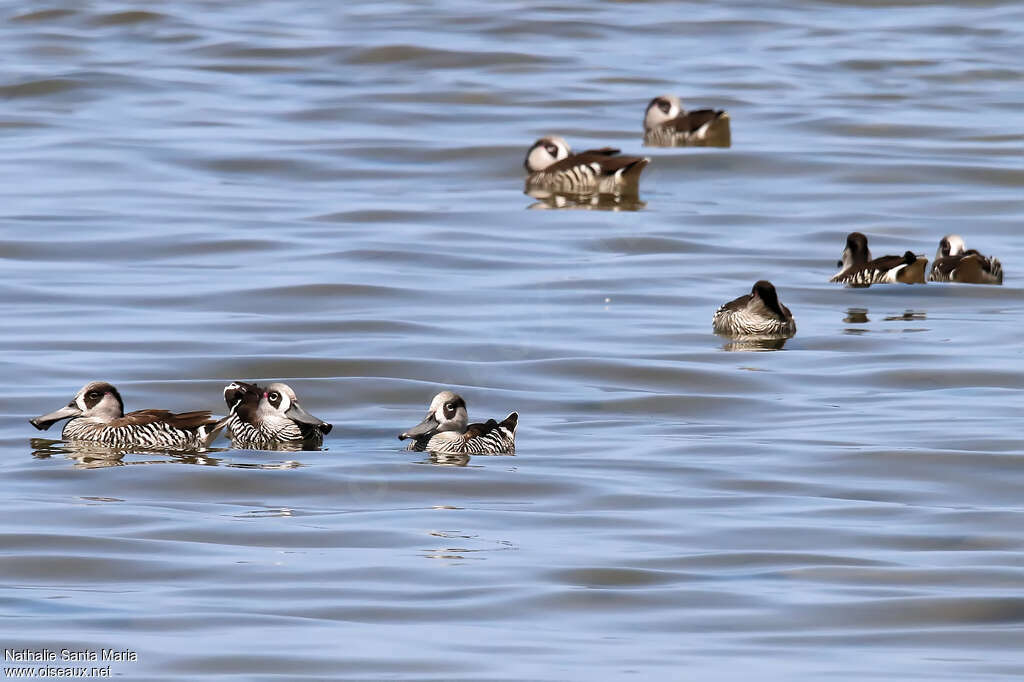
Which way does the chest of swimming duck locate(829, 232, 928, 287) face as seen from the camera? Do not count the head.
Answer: to the viewer's left

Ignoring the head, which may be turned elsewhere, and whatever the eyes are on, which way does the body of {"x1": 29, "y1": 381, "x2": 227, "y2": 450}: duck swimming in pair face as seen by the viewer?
to the viewer's left

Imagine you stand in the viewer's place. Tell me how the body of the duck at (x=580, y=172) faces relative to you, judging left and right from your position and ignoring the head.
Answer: facing to the left of the viewer

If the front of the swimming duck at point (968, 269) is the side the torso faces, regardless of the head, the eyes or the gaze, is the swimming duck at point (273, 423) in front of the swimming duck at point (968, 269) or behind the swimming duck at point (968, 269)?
in front

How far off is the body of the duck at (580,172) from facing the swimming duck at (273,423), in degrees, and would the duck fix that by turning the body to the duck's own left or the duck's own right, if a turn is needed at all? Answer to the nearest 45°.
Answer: approximately 90° to the duck's own left

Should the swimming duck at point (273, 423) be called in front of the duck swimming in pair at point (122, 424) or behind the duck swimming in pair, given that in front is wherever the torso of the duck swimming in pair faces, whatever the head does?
behind

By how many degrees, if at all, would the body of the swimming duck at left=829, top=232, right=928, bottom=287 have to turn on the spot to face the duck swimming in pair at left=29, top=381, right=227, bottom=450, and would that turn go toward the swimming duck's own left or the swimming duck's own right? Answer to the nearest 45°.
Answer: approximately 45° to the swimming duck's own left

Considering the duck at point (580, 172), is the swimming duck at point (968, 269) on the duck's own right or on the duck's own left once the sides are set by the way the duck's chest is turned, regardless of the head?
on the duck's own left

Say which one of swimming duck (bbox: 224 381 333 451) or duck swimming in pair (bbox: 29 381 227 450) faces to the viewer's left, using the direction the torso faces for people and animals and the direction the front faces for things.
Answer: the duck swimming in pair

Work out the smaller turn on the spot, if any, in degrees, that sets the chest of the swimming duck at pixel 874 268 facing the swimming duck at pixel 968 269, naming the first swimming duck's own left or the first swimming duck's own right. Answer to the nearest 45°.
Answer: approximately 180°
